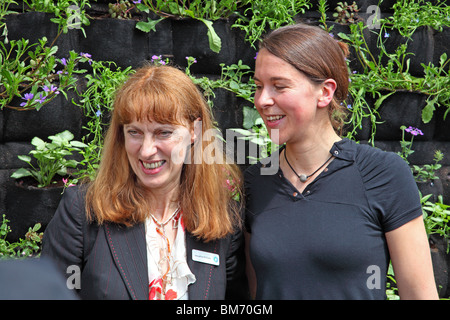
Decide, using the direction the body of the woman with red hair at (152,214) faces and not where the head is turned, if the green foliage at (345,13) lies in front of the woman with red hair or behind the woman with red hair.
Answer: behind

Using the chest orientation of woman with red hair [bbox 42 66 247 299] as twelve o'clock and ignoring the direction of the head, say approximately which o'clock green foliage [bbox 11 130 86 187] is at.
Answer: The green foliage is roughly at 5 o'clock from the woman with red hair.

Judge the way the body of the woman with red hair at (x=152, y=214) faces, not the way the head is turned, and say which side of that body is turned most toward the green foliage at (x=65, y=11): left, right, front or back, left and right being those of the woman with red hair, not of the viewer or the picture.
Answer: back

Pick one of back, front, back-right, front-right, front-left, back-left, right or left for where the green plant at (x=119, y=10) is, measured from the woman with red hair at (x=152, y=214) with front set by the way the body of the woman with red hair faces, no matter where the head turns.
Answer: back

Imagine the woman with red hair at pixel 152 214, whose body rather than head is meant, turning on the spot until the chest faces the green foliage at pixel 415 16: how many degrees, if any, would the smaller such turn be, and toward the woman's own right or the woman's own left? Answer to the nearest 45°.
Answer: approximately 135° to the woman's own left

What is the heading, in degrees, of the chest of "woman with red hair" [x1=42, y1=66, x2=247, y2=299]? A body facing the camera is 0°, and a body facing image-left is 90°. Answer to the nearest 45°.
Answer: approximately 0°
